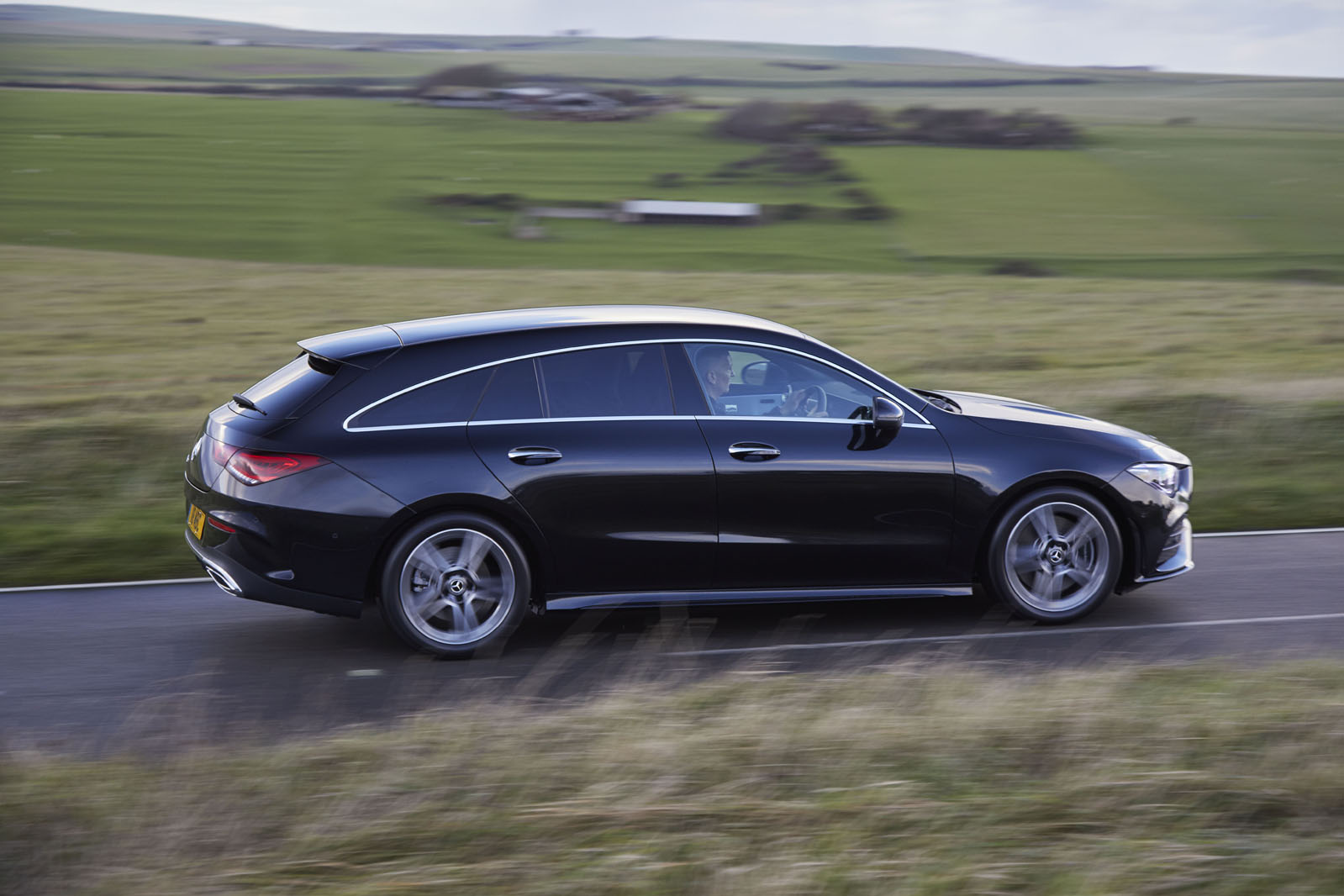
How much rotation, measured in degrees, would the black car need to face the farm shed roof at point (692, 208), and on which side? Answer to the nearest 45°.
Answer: approximately 90° to its left

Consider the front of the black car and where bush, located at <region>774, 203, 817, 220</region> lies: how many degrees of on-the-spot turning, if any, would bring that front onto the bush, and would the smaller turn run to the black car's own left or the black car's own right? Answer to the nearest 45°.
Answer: approximately 90° to the black car's own left

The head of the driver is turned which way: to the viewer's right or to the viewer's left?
to the viewer's right

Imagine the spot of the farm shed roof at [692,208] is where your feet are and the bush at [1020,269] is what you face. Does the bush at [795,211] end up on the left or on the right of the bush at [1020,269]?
left

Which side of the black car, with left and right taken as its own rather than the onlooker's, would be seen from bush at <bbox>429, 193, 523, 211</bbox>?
left

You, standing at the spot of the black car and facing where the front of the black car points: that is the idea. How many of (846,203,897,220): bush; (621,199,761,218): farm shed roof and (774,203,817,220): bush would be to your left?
3

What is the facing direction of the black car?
to the viewer's right
